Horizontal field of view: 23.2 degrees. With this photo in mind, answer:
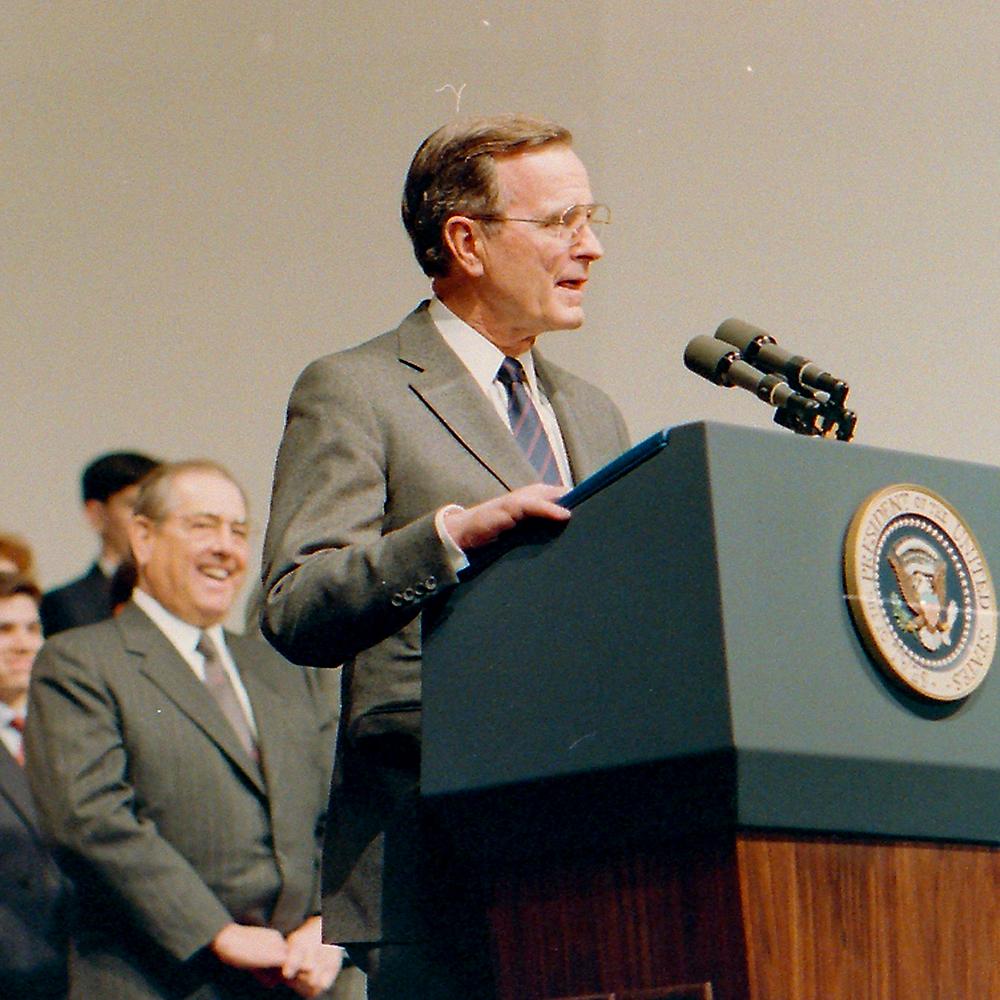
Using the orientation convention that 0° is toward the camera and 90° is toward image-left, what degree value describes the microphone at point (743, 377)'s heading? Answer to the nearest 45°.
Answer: approximately 90°

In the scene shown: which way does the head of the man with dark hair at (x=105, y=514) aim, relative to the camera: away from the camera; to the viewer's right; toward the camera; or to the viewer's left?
to the viewer's right

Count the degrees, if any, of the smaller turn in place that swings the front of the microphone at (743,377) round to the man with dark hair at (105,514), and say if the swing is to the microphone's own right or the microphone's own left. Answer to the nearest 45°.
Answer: approximately 45° to the microphone's own right

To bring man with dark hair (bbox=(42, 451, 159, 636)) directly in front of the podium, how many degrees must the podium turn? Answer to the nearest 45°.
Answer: approximately 180°

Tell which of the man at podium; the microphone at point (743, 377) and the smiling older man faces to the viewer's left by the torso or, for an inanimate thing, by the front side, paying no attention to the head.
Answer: the microphone

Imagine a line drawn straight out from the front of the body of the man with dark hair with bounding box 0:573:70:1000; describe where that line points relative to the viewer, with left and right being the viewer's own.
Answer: facing the viewer and to the right of the viewer

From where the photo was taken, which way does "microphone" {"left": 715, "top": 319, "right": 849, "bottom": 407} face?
to the viewer's left

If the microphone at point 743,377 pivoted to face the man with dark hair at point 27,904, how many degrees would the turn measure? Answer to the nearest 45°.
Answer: approximately 45° to its right

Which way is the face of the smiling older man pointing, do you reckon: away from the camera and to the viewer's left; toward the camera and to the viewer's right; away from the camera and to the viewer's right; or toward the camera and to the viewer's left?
toward the camera and to the viewer's right
